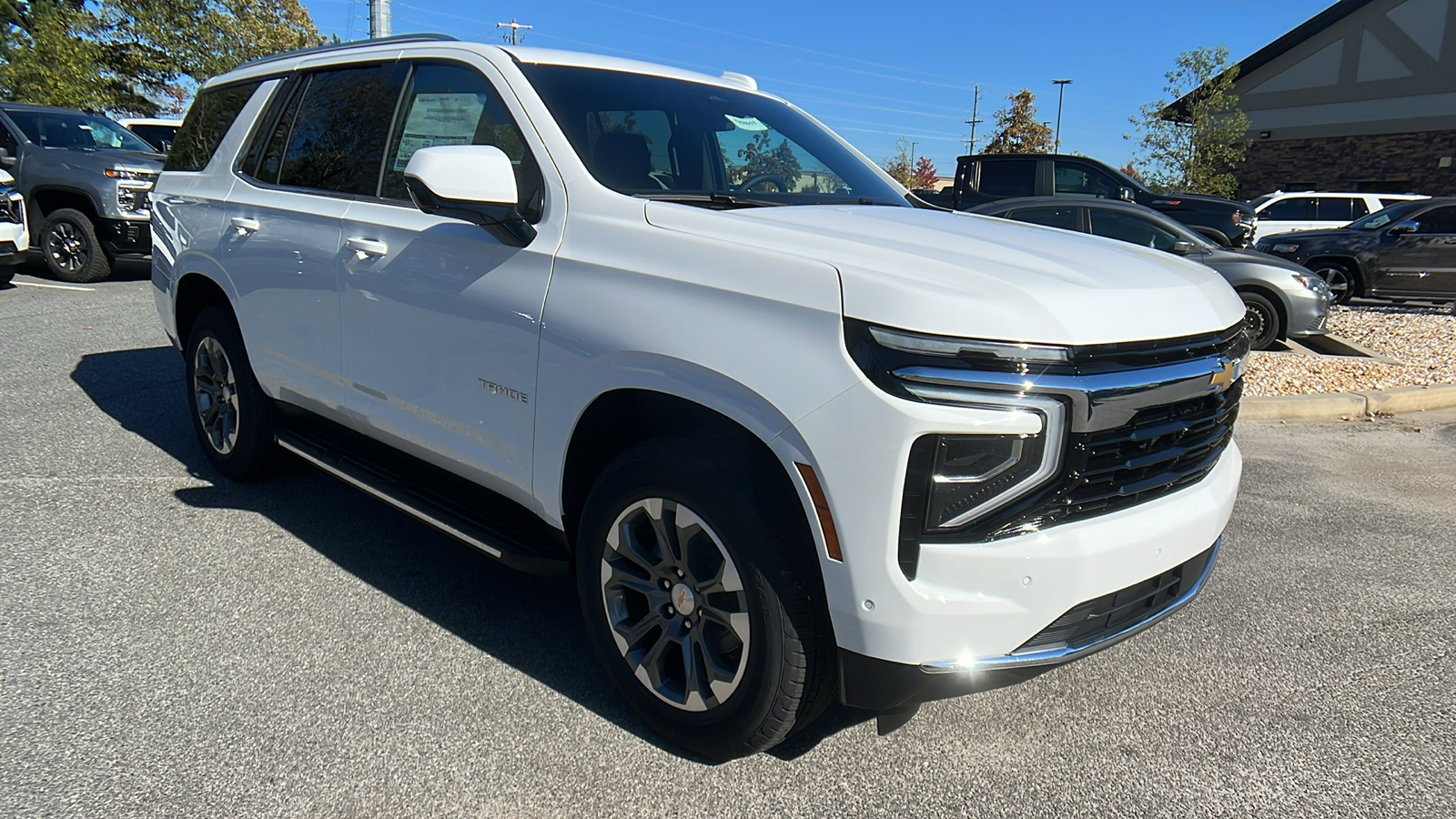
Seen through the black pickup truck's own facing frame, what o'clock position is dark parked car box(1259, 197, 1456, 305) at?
The dark parked car is roughly at 12 o'clock from the black pickup truck.

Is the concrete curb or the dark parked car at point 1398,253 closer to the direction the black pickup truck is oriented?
the dark parked car

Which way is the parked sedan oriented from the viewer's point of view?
to the viewer's right

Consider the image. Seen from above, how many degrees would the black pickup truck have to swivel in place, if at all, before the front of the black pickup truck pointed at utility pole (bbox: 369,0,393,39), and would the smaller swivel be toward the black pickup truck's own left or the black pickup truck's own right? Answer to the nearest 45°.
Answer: approximately 180°

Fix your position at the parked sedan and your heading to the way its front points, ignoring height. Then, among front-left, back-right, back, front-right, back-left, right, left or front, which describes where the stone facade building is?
left

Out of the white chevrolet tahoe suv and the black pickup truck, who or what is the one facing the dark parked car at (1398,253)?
the black pickup truck

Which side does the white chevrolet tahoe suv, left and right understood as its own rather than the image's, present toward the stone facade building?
left

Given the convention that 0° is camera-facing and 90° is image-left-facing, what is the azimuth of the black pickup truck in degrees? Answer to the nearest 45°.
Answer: approximately 270°

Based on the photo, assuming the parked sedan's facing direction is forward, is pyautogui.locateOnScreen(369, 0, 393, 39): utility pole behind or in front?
behind

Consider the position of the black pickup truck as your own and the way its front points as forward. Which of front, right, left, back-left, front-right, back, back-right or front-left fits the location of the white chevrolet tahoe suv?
right

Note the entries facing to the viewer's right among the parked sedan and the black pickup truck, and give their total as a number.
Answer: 2

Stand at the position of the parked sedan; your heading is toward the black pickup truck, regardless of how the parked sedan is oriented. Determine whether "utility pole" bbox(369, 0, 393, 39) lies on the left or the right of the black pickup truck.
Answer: left

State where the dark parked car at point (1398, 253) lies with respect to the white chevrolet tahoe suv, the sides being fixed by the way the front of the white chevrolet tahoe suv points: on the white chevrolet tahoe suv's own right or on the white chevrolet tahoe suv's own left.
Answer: on the white chevrolet tahoe suv's own left

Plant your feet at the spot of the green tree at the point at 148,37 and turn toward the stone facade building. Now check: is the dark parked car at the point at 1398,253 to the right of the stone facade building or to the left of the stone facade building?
right

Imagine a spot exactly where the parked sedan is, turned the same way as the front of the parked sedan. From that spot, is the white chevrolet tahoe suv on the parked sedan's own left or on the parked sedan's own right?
on the parked sedan's own right

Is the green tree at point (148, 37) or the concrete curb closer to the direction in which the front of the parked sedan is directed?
the concrete curb

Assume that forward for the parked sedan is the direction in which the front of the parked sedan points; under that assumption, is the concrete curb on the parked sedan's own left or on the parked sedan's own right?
on the parked sedan's own right

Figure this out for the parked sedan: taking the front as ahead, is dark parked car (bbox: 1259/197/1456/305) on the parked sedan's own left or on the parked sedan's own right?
on the parked sedan's own left
